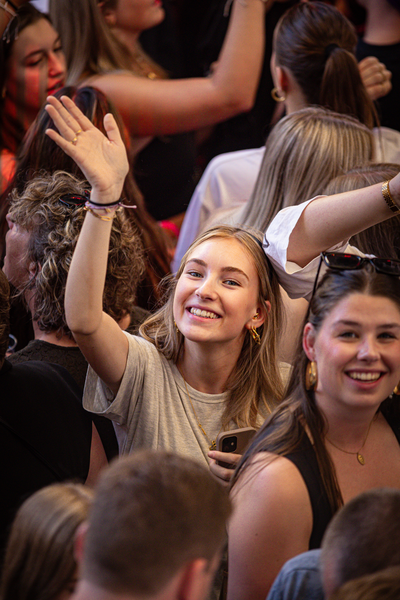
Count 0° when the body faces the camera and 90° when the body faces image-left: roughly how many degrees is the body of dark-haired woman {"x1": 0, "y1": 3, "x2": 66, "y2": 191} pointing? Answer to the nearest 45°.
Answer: approximately 315°

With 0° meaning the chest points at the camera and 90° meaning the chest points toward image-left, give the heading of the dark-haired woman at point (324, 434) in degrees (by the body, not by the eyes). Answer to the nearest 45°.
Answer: approximately 315°

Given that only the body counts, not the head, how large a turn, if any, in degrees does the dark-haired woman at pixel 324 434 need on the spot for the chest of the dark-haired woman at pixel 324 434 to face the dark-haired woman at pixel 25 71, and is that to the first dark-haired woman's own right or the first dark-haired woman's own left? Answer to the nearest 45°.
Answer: approximately 180°

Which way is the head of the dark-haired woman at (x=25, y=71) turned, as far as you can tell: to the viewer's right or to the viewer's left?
to the viewer's right
